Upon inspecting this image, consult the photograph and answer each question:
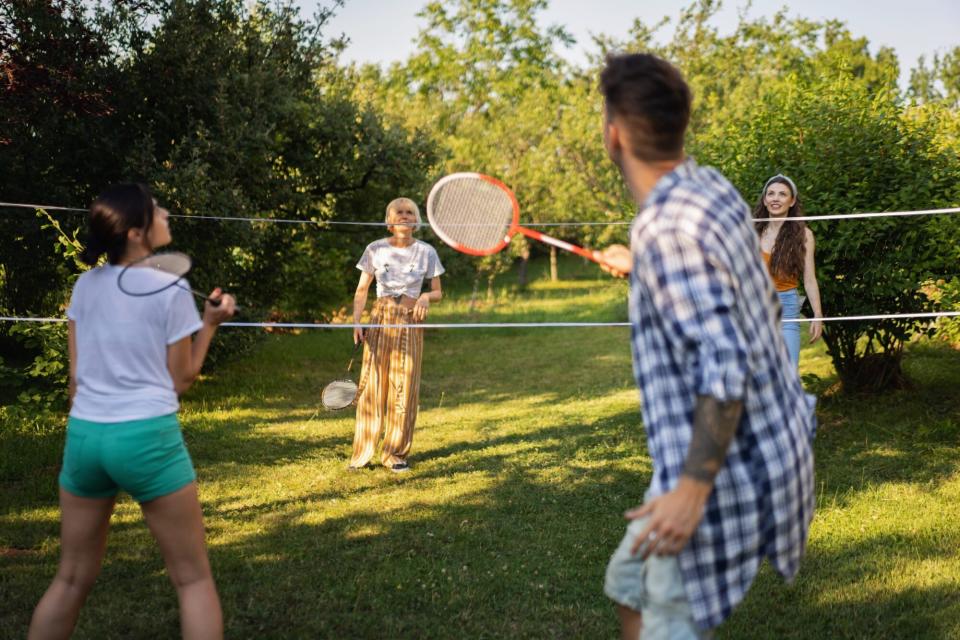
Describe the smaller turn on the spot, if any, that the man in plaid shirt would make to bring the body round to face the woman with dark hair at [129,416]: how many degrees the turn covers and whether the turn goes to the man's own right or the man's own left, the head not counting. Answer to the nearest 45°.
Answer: approximately 45° to the man's own left

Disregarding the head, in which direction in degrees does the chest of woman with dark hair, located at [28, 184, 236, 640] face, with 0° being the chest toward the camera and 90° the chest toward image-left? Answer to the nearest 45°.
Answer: approximately 225°

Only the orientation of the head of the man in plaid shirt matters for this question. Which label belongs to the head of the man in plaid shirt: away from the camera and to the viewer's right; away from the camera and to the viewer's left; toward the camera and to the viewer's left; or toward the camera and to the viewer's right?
away from the camera and to the viewer's left

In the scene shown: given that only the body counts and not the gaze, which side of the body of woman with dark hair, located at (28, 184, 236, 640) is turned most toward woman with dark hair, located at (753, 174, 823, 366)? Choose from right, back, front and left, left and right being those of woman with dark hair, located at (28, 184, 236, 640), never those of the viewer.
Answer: front

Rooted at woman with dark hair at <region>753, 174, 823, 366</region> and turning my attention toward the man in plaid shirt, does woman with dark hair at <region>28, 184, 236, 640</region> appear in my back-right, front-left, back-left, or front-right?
front-right

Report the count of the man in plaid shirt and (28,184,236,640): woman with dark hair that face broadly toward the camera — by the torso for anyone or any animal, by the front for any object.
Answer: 0

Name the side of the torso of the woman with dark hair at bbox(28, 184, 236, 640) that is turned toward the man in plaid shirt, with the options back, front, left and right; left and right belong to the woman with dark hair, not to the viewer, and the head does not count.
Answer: right

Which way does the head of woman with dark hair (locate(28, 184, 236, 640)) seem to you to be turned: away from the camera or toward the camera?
away from the camera

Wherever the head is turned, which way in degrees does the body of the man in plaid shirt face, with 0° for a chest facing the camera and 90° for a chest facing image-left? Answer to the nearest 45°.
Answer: approximately 135°

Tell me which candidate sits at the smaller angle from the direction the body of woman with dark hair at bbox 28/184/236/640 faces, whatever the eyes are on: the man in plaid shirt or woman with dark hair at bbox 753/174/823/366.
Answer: the woman with dark hair

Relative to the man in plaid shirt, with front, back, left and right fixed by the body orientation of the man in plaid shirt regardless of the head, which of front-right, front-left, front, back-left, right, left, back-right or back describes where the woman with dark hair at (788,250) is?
front-right
